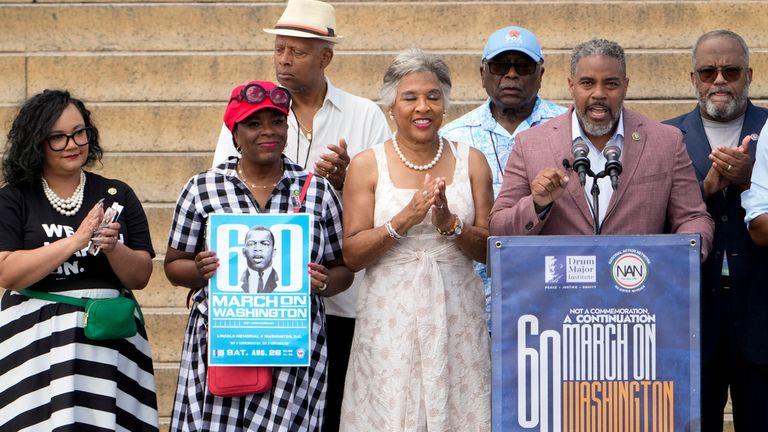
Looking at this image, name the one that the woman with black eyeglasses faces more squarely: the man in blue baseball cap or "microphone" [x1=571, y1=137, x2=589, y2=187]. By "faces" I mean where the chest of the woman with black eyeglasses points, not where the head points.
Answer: the microphone

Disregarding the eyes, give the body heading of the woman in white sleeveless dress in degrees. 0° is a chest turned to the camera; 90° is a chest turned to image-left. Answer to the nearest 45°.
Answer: approximately 0°

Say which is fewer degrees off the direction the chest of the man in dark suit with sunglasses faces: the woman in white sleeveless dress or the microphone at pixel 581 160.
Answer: the microphone
